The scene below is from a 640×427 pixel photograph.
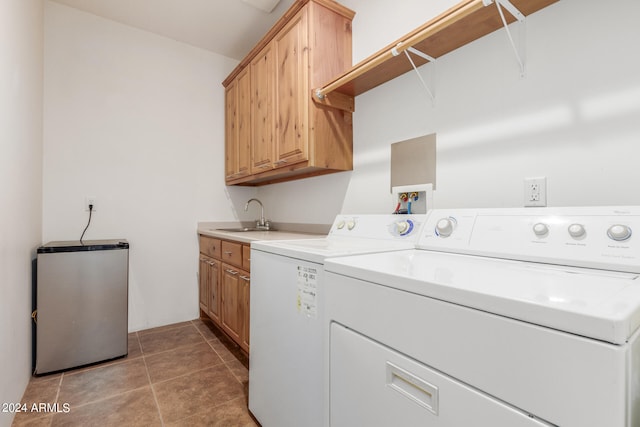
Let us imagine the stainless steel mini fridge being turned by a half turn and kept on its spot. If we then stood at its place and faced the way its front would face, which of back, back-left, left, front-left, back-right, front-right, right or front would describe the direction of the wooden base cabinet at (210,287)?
right

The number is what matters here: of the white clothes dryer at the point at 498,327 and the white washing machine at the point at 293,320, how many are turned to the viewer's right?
0

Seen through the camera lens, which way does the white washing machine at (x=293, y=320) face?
facing the viewer and to the left of the viewer

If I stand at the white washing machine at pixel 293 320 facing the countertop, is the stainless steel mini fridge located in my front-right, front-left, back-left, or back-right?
front-left

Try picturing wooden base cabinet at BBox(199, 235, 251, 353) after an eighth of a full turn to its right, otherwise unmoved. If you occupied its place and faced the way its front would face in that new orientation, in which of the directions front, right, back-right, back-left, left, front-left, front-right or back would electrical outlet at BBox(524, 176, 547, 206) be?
back-left

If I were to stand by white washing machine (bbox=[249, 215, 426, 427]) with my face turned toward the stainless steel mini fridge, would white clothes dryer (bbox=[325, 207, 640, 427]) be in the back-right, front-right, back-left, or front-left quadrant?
back-left

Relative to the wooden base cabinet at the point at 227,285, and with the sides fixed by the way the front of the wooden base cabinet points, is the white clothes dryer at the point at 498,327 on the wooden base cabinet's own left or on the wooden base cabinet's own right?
on the wooden base cabinet's own left

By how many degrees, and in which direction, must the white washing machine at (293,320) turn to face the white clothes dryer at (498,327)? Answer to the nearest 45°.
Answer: approximately 90° to its left

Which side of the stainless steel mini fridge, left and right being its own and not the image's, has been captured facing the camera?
front

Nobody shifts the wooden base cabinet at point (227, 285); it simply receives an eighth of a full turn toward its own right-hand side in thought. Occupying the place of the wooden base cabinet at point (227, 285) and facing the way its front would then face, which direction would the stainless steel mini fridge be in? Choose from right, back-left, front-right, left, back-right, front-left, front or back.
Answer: front

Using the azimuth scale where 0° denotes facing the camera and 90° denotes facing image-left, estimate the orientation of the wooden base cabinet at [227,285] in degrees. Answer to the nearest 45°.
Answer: approximately 45°

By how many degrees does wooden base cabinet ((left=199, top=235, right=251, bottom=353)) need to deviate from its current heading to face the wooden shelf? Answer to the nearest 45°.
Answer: approximately 90° to its left

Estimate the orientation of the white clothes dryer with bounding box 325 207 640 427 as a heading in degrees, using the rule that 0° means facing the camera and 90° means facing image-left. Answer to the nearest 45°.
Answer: approximately 45°

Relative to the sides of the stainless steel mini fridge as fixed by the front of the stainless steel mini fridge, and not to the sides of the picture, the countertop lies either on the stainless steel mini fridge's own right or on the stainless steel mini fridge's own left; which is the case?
on the stainless steel mini fridge's own left

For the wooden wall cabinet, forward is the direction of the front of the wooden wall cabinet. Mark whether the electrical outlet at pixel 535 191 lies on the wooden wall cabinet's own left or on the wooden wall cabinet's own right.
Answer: on the wooden wall cabinet's own left

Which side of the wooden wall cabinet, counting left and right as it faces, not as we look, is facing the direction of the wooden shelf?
left

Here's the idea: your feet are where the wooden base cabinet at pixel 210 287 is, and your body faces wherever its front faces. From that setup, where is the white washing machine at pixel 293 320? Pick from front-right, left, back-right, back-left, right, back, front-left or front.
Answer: front-left

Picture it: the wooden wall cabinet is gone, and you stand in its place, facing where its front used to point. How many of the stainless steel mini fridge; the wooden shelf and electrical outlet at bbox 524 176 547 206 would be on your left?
2

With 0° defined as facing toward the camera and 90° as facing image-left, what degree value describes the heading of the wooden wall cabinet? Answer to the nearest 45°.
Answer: approximately 45°
